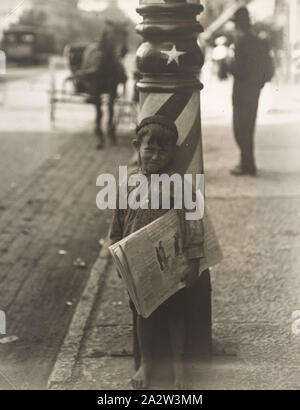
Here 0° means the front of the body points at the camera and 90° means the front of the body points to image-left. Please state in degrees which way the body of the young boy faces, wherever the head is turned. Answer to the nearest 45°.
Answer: approximately 0°

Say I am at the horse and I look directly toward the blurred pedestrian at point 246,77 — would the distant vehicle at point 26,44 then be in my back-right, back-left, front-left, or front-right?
back-left

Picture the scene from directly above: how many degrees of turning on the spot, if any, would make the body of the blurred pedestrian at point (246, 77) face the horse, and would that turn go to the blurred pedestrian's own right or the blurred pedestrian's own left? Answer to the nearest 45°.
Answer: approximately 45° to the blurred pedestrian's own right

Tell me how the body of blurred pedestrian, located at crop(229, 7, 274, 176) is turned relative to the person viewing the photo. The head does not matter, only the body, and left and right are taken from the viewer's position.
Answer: facing to the left of the viewer

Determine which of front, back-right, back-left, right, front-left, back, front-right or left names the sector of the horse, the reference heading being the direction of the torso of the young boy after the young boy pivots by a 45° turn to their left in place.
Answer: back-left

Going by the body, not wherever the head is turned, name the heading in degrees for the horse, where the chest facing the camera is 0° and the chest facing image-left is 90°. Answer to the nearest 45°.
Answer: approximately 315°

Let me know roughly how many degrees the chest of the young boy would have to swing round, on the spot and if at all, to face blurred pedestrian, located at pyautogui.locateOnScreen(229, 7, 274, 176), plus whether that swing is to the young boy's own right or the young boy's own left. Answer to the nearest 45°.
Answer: approximately 180°
